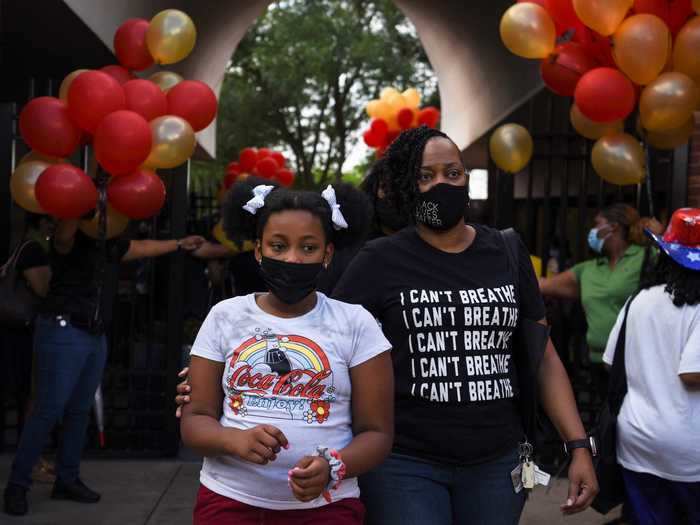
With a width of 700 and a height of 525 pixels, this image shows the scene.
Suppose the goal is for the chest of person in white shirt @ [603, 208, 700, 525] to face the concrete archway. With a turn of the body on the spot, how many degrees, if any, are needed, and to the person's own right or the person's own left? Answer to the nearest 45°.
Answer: approximately 45° to the person's own left

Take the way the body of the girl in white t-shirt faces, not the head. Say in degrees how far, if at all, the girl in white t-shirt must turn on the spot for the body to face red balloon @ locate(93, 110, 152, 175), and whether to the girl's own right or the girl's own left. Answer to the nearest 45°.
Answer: approximately 180°

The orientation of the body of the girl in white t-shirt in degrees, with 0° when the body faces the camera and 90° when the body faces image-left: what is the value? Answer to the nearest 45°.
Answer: approximately 0°

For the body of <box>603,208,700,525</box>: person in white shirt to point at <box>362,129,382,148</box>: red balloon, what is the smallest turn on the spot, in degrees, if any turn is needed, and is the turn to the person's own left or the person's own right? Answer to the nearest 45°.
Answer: approximately 90° to the person's own left

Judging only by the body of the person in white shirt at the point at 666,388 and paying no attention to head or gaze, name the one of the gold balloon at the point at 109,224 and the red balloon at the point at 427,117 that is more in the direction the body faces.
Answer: the red balloon

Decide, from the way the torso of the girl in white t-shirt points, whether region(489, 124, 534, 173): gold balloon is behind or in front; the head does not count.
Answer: behind

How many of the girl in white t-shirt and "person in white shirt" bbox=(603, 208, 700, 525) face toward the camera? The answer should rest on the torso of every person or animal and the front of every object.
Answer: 1

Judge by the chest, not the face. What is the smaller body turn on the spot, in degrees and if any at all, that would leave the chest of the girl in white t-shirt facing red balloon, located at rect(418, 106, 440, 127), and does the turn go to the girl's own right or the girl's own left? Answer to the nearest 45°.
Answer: approximately 180°

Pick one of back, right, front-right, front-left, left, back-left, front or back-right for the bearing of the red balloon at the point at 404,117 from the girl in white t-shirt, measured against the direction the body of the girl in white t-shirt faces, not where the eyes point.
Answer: back

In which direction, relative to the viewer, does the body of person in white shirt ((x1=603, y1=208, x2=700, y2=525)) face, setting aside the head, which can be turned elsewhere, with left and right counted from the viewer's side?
facing away from the viewer and to the right of the viewer

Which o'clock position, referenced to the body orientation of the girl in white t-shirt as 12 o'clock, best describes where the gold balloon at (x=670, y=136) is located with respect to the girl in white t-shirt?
The gold balloon is roughly at 7 o'clock from the girl in white t-shirt.

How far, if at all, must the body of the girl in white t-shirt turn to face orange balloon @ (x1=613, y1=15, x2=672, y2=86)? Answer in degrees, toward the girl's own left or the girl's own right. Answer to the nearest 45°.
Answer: approximately 135° to the girl's own left

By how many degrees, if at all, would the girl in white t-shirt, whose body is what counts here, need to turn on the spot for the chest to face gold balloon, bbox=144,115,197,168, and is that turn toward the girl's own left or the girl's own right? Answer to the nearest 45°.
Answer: approximately 180°
